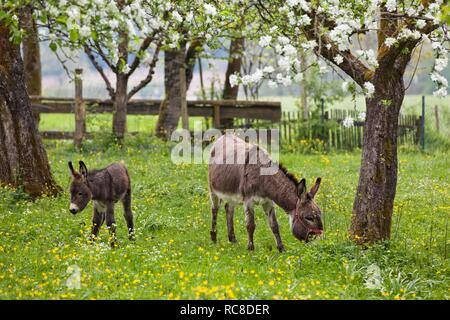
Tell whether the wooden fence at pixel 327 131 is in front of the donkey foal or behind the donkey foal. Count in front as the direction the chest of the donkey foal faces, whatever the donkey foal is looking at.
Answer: behind

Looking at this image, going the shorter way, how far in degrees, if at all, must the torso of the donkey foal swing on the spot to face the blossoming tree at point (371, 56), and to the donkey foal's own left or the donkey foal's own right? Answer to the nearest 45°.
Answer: approximately 135° to the donkey foal's own left

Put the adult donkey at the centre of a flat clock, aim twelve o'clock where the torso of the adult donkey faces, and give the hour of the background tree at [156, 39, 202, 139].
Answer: The background tree is roughly at 7 o'clock from the adult donkey.

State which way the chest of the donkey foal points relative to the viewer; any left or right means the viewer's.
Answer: facing the viewer and to the left of the viewer

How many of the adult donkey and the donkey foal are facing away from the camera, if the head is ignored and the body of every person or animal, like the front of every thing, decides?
0

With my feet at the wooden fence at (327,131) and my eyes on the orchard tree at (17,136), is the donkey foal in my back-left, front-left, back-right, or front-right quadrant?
front-left

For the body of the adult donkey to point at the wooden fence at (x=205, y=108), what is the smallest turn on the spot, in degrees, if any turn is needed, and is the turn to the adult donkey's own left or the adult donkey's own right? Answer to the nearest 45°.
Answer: approximately 135° to the adult donkey's own left

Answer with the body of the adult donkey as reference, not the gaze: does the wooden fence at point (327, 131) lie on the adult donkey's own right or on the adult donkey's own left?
on the adult donkey's own left

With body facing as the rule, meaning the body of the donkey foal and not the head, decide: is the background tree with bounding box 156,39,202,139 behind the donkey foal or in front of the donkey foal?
behind

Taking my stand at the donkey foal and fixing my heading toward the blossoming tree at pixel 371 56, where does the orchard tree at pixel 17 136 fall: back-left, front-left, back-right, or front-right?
back-left

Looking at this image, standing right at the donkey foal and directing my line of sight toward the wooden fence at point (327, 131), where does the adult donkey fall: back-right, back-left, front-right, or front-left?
front-right

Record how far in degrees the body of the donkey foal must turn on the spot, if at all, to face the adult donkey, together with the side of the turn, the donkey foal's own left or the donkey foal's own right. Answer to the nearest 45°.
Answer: approximately 135° to the donkey foal's own left

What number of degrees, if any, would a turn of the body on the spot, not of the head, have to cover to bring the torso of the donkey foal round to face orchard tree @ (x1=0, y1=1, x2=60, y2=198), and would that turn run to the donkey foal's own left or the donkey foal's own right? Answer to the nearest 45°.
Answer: approximately 90° to the donkey foal's own right

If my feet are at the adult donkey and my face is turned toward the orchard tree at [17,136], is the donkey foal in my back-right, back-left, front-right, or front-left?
front-left
